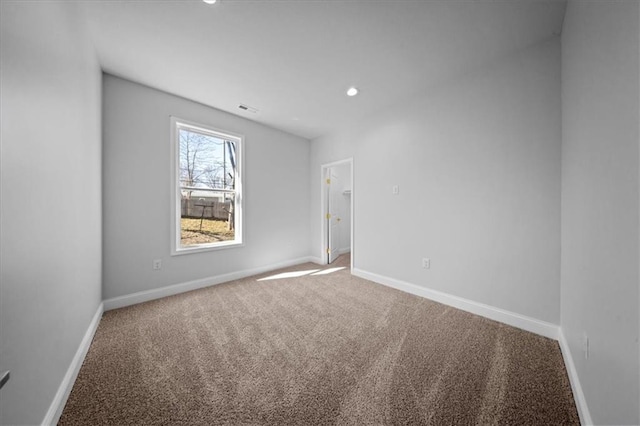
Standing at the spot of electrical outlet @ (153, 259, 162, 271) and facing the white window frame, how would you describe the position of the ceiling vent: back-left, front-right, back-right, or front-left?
front-right

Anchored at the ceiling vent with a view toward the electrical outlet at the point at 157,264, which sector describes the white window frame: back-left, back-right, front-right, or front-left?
front-right

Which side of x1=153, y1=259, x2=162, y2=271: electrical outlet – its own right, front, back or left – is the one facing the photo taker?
front
